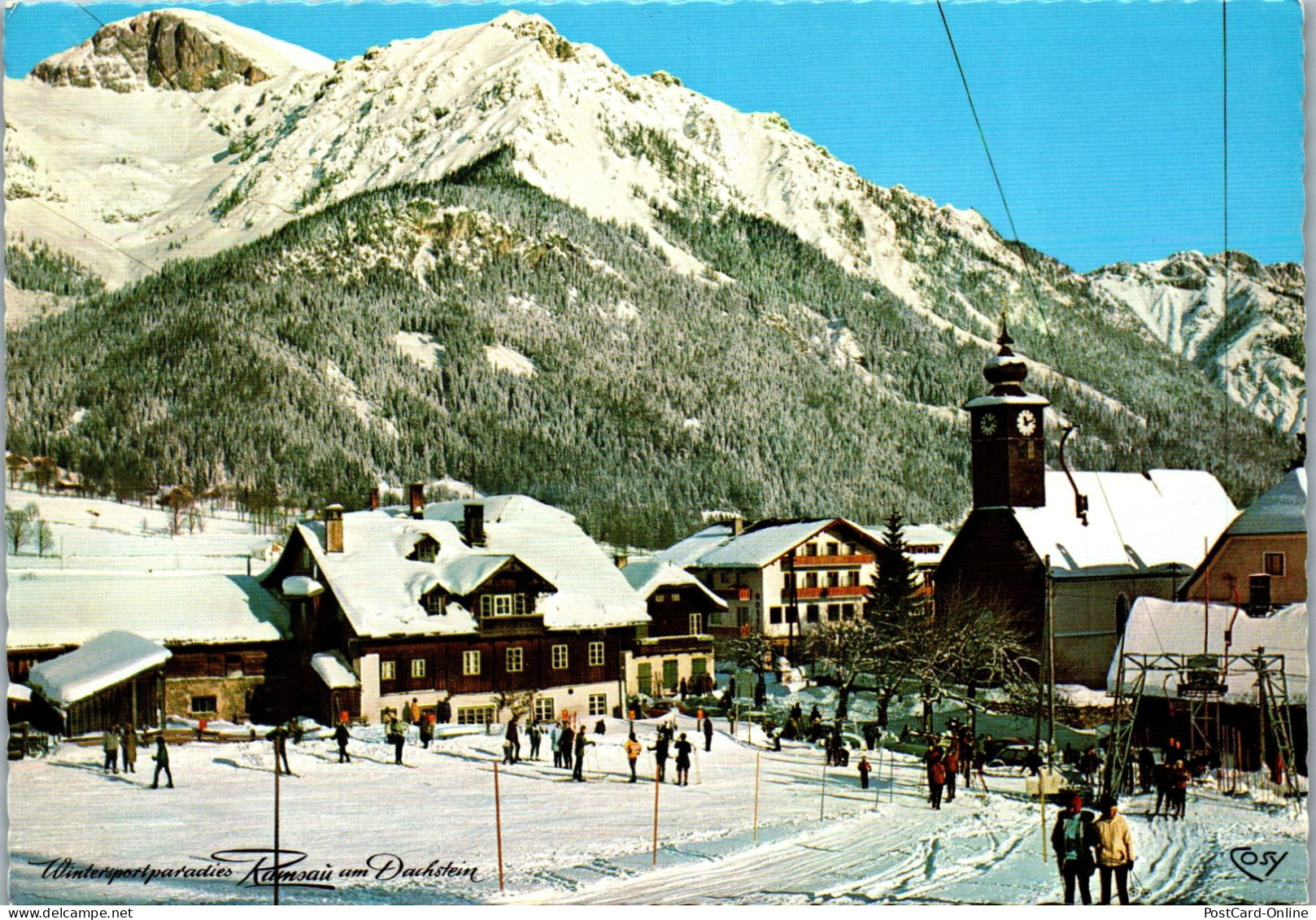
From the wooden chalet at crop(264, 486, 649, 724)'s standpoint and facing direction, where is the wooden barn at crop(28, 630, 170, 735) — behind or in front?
in front

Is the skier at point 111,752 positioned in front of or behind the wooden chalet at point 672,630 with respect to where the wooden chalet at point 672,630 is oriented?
in front

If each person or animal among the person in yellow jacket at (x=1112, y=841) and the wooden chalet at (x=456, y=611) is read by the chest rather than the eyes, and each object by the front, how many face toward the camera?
2

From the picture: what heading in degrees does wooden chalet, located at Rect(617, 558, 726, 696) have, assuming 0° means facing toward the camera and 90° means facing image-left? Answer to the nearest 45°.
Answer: approximately 0°
